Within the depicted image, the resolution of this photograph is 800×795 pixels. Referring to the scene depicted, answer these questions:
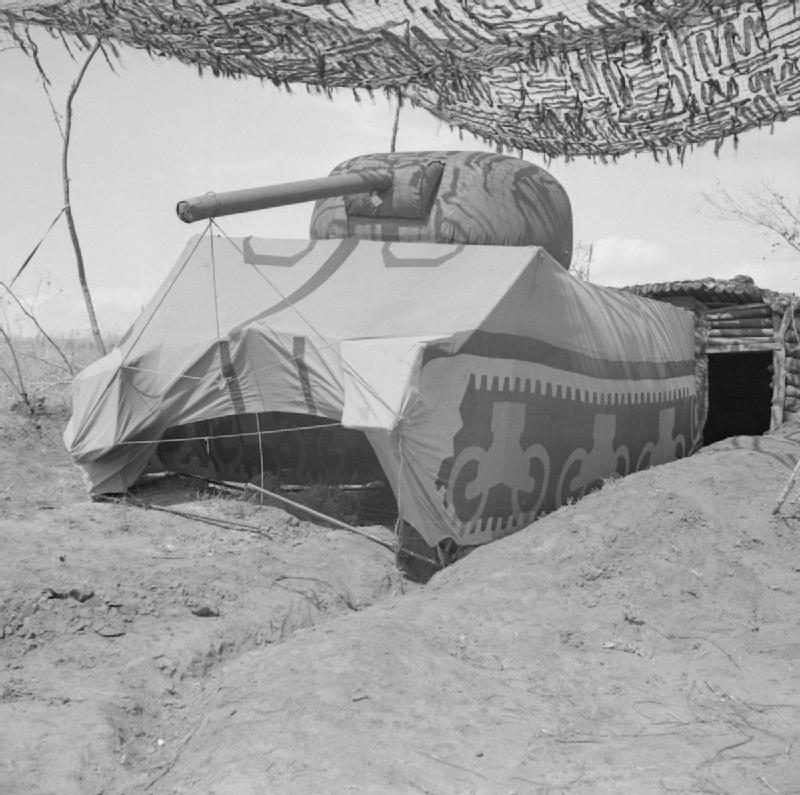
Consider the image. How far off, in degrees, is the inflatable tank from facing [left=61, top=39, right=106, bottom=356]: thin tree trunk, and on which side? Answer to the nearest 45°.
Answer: approximately 90° to its right

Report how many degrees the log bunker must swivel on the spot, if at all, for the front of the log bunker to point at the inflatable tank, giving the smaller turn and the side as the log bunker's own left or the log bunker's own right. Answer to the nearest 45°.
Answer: approximately 45° to the log bunker's own right

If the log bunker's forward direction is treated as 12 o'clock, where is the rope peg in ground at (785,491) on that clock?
The rope peg in ground is roughly at 12 o'clock from the log bunker.

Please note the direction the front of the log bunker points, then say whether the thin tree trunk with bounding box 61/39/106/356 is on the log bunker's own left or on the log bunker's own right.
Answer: on the log bunker's own right

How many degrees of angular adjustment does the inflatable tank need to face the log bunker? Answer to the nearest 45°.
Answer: approximately 180°
